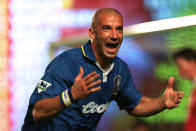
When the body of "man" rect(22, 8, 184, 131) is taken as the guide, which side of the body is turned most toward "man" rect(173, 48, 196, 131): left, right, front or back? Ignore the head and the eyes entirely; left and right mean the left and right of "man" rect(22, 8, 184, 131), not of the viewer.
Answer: left

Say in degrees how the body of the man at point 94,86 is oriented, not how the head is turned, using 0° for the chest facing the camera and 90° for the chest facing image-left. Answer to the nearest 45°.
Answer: approximately 315°
